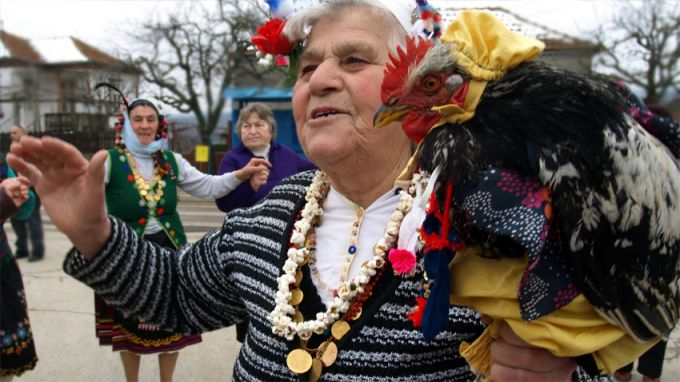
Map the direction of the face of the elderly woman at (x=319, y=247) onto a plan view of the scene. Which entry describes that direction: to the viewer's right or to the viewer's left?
to the viewer's left
